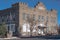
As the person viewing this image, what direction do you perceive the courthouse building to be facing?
facing the viewer and to the right of the viewer
